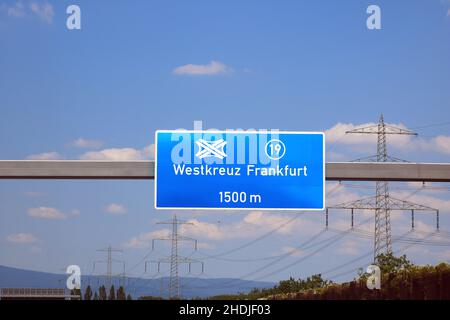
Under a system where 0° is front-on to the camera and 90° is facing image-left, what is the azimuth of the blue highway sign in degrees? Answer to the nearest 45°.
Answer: approximately 0°
